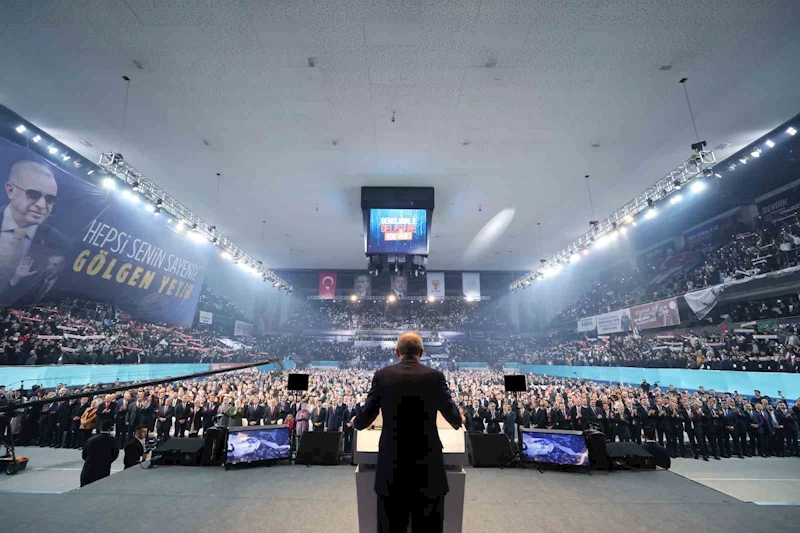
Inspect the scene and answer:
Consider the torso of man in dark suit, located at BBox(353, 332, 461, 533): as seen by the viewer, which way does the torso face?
away from the camera

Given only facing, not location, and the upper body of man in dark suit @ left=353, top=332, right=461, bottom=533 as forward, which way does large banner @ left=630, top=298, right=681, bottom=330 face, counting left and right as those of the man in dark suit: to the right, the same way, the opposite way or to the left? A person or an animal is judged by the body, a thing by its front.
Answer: to the left

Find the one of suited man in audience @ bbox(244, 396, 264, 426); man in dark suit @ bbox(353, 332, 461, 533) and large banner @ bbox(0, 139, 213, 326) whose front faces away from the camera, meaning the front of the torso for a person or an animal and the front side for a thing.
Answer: the man in dark suit

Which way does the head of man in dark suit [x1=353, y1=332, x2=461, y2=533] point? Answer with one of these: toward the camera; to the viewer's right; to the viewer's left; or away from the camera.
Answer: away from the camera

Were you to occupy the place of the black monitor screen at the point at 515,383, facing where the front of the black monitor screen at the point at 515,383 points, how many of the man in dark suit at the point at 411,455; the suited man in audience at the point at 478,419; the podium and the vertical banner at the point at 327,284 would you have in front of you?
2

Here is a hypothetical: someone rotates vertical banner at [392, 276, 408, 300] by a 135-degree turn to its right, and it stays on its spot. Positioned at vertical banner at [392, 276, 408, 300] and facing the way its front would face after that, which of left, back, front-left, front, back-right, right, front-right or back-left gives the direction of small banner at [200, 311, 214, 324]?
front-left

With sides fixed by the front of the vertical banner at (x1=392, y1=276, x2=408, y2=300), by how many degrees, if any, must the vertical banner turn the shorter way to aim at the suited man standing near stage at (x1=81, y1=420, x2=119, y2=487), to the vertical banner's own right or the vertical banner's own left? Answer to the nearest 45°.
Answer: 0° — it already faces them

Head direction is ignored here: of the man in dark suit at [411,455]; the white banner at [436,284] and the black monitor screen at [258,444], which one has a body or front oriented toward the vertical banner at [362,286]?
the man in dark suit

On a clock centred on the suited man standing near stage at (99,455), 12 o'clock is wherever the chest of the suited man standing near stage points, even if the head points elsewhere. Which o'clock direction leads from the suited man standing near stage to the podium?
The podium is roughly at 4 o'clock from the suited man standing near stage.

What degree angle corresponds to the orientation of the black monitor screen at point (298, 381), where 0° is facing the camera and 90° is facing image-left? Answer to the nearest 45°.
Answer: approximately 0°

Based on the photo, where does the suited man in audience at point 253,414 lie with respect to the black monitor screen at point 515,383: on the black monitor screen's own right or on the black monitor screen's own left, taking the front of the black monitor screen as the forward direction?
on the black monitor screen's own right

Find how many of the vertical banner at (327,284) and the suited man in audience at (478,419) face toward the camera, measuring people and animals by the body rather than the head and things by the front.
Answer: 2

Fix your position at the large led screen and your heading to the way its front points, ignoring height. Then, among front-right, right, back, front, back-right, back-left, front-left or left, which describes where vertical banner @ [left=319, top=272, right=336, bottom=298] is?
back-right

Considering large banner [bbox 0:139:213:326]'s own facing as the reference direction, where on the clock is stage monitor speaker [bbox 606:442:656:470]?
The stage monitor speaker is roughly at 12 o'clock from the large banner.

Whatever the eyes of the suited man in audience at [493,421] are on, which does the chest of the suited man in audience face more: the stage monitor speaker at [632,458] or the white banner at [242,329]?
the stage monitor speaker
